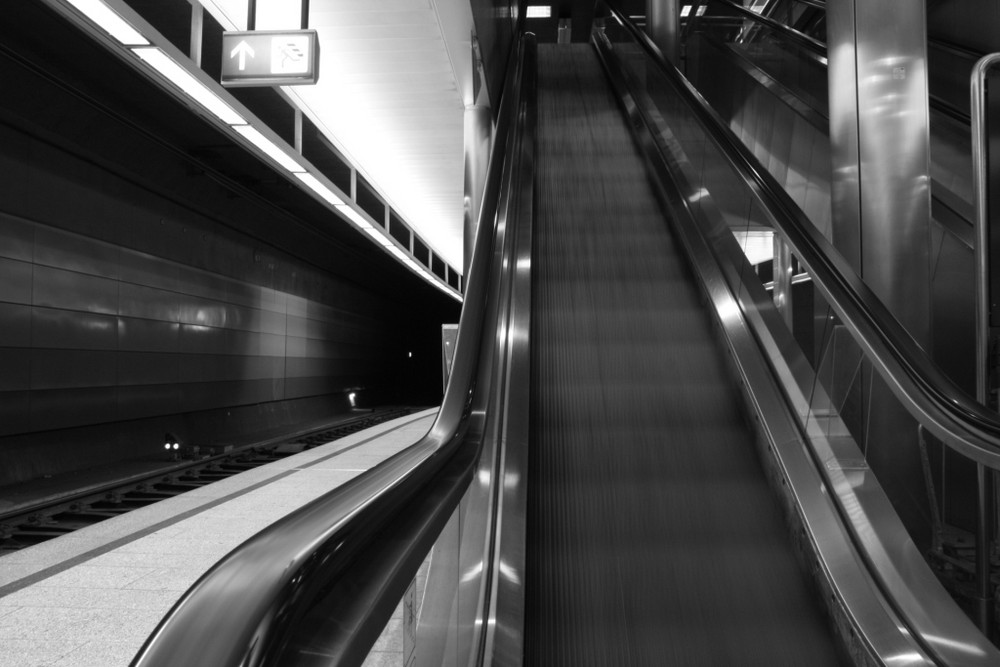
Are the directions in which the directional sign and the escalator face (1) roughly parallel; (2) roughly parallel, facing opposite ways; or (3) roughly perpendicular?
roughly parallel

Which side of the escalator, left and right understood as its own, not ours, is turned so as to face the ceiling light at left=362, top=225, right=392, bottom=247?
back

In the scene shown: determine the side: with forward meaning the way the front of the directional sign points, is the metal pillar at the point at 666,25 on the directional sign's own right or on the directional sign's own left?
on the directional sign's own left

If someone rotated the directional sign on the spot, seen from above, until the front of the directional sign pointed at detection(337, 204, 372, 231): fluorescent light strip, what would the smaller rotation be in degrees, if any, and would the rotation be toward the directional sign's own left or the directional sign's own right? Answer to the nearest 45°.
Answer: approximately 180°

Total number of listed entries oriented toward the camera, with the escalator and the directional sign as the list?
2

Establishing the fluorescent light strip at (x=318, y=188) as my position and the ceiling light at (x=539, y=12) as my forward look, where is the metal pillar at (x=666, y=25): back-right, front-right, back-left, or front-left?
front-right

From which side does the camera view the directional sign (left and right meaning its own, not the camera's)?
front

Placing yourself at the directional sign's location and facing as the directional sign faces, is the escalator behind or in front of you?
in front

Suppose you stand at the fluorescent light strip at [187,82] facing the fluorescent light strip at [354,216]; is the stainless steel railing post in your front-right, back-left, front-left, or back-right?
back-right

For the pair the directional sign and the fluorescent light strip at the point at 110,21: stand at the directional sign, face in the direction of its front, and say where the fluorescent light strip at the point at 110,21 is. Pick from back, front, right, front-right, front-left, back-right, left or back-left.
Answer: front-right

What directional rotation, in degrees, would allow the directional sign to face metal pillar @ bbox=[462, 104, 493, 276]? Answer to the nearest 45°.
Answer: approximately 135° to its left
